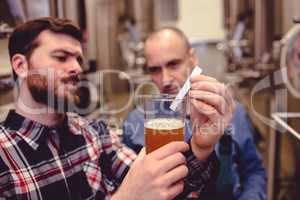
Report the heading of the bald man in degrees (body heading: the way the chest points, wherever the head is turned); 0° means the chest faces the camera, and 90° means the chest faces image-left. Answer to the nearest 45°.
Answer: approximately 45°
